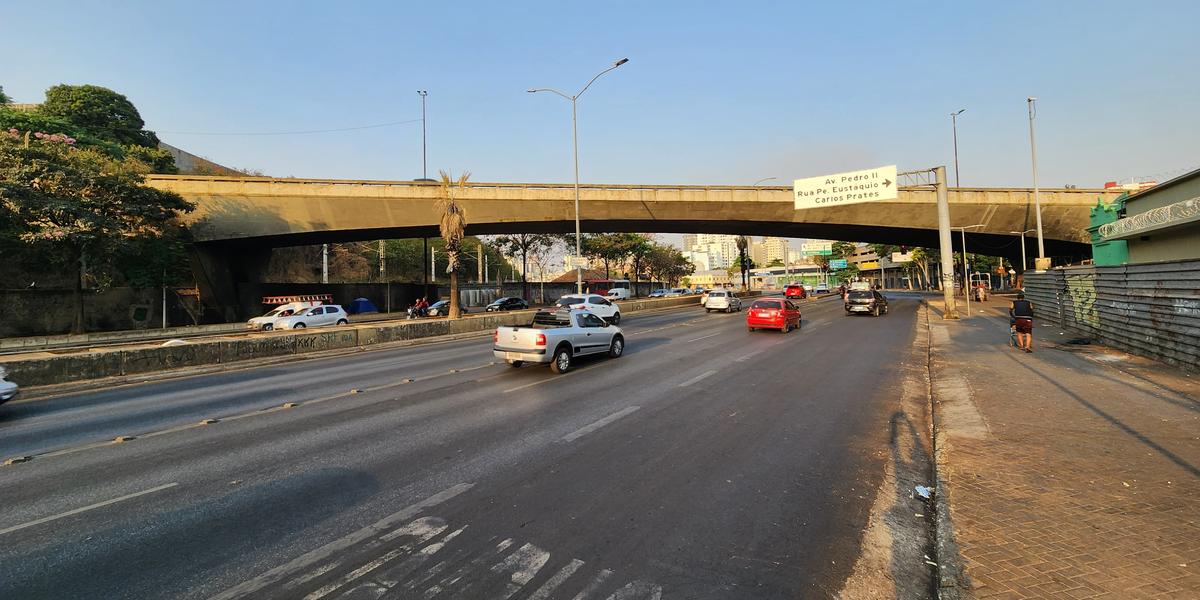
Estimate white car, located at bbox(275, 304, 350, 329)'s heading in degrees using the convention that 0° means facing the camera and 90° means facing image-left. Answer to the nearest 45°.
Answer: approximately 45°

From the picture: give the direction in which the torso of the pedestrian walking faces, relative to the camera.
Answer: away from the camera

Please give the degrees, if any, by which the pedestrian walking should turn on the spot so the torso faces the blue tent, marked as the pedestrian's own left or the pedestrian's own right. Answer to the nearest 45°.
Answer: approximately 90° to the pedestrian's own left

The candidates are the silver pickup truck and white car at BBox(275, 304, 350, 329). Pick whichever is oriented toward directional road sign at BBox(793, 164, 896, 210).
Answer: the silver pickup truck

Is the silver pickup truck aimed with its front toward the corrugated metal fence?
no

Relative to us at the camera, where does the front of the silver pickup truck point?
facing away from the viewer and to the right of the viewer

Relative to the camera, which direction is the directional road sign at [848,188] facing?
toward the camera

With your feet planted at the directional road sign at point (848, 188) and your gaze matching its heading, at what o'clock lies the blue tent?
The blue tent is roughly at 3 o'clock from the directional road sign.

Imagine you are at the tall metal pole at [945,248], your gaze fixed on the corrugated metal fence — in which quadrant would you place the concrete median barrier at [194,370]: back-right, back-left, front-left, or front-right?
front-right

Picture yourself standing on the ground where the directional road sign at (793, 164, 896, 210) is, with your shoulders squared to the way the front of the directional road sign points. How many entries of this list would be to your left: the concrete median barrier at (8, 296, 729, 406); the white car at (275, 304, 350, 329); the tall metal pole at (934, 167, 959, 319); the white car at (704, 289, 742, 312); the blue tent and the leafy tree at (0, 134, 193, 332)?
1

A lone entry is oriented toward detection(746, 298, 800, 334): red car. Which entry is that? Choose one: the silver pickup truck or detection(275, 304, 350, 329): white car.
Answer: the silver pickup truck

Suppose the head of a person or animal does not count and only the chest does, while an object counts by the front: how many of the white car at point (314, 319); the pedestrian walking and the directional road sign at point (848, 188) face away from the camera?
1

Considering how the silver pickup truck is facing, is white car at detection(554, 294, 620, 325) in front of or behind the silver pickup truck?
in front

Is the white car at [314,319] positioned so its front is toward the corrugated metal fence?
no

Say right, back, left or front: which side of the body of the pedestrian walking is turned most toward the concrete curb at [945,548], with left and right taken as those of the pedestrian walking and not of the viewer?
back

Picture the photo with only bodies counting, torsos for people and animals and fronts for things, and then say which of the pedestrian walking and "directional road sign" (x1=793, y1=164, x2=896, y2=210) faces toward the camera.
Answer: the directional road sign

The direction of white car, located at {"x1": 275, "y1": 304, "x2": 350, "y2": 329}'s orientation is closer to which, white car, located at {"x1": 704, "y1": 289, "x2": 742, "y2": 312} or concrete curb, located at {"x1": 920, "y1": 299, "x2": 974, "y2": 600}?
the concrete curb
